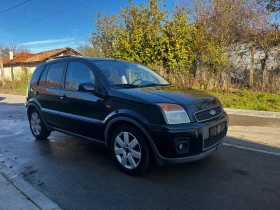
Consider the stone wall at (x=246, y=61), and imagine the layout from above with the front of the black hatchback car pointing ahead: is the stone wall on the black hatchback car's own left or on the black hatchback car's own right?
on the black hatchback car's own left

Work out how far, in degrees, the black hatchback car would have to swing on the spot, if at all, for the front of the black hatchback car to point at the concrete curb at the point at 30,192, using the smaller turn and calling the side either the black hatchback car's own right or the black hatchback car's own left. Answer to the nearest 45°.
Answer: approximately 90° to the black hatchback car's own right

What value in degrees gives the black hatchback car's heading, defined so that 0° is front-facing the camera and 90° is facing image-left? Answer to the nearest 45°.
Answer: approximately 315°

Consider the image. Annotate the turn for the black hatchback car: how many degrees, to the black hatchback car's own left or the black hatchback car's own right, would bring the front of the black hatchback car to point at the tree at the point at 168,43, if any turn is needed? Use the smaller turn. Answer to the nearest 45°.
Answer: approximately 135° to the black hatchback car's own left

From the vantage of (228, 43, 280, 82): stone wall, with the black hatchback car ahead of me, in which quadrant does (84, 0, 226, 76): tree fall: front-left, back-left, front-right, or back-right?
front-right

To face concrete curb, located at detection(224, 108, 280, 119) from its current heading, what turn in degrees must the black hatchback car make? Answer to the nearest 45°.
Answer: approximately 90° to its left

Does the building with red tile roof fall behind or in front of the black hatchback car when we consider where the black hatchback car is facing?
behind
